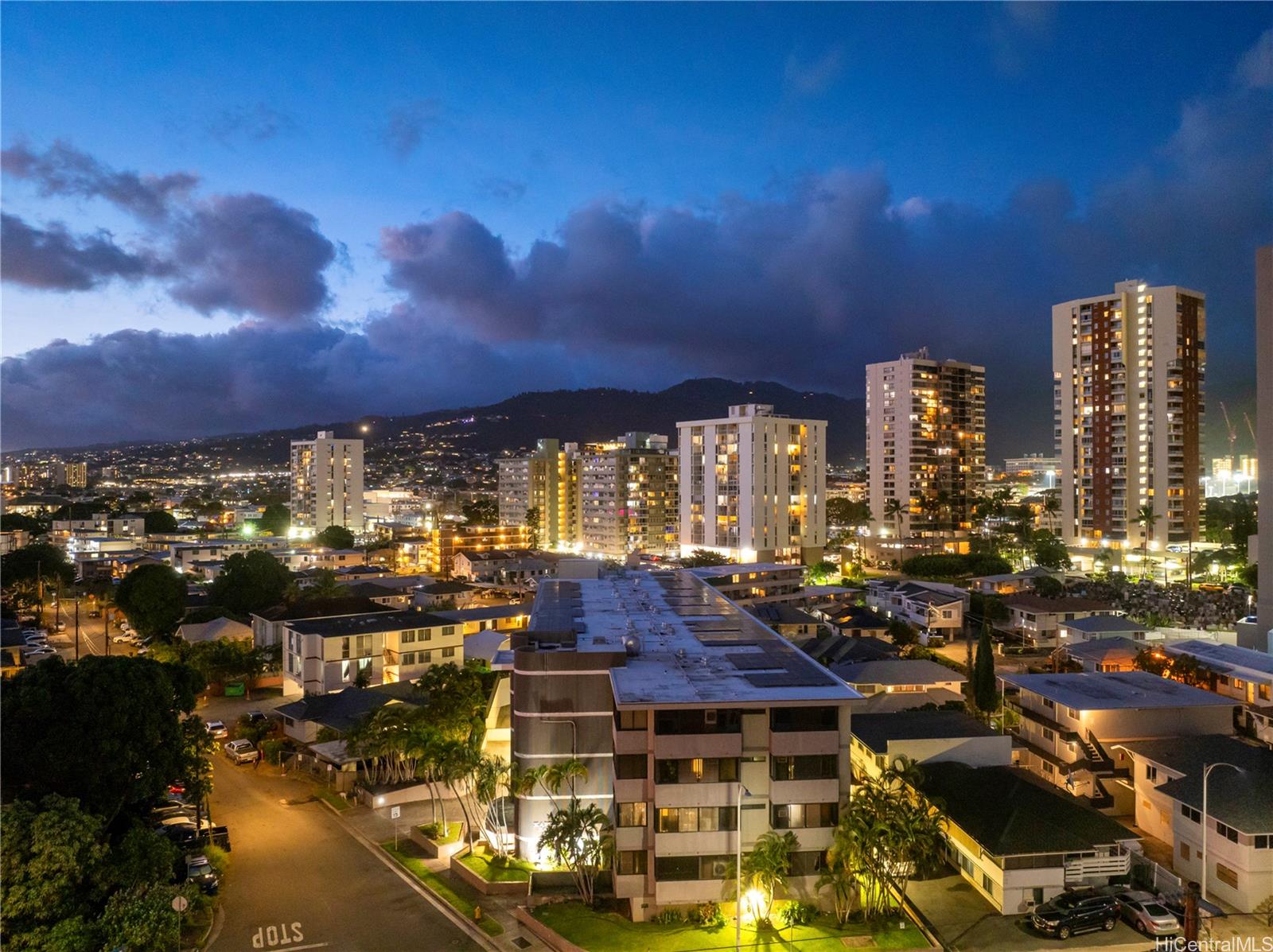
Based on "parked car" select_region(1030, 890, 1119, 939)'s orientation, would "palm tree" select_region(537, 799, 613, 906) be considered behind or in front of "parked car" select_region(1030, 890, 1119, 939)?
in front

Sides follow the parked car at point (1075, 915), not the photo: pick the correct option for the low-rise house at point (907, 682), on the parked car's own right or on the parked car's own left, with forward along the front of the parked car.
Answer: on the parked car's own right

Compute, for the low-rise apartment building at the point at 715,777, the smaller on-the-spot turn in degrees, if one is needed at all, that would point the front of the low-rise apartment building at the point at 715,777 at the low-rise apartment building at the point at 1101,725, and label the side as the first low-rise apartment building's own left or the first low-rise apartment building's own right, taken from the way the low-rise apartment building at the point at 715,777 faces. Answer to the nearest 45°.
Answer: approximately 135° to the first low-rise apartment building's own left

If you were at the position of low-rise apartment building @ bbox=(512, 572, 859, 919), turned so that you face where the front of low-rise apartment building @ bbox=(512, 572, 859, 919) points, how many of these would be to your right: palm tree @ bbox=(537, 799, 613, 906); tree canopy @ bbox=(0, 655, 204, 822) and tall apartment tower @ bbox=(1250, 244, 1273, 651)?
2

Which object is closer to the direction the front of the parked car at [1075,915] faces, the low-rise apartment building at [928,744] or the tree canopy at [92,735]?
the tree canopy

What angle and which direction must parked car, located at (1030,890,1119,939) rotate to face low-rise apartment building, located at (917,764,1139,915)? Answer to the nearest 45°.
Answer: approximately 90° to its right

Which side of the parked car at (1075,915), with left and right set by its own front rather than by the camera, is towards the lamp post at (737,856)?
front

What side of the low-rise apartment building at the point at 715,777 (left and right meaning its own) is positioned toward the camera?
front

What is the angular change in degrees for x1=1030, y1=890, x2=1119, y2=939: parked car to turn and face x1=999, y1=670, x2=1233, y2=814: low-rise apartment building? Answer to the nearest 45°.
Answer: approximately 135° to its right

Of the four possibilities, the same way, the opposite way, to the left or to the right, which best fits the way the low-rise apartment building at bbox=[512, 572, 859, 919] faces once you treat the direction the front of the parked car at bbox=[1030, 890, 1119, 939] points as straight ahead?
to the left

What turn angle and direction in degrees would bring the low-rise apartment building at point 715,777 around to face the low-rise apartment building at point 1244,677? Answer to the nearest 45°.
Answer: approximately 135° to its left

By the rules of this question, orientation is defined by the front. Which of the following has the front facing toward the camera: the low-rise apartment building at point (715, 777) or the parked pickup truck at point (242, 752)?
the low-rise apartment building

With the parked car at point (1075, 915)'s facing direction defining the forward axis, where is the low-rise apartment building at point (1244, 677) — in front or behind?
behind

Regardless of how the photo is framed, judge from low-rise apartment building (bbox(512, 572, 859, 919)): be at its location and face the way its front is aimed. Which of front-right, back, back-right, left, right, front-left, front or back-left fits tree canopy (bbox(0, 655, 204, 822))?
right

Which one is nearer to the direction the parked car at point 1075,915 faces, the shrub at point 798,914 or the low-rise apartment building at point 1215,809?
the shrub

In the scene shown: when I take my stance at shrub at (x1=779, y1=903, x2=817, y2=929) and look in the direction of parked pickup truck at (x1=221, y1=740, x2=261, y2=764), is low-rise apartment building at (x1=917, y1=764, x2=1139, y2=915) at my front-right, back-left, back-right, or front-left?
back-right
